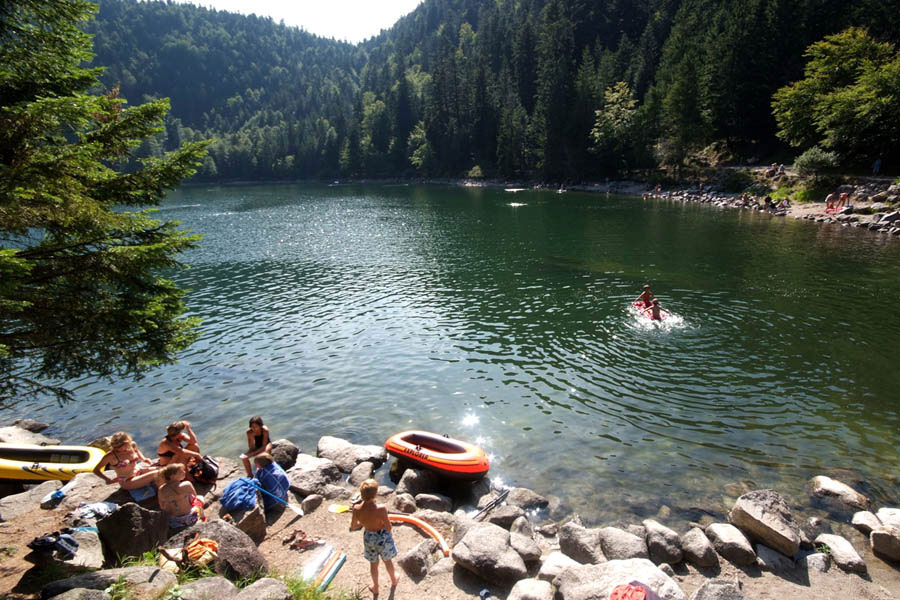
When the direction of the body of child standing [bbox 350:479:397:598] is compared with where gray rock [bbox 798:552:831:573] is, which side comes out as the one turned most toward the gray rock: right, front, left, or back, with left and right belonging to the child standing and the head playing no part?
right

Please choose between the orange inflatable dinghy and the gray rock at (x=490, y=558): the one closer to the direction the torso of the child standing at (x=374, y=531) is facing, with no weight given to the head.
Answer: the orange inflatable dinghy

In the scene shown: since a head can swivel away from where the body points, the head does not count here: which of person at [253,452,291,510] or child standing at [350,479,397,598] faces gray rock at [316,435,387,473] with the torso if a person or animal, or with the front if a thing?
the child standing

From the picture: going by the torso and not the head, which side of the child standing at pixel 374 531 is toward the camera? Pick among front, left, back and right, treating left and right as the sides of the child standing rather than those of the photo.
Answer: back

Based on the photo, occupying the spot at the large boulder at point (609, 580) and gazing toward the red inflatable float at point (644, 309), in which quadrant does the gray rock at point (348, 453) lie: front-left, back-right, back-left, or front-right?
front-left

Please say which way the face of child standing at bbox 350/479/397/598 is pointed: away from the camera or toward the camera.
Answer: away from the camera

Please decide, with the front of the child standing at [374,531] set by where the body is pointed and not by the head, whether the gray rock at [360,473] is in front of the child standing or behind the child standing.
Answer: in front

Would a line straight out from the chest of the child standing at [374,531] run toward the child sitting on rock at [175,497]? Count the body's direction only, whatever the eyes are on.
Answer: no

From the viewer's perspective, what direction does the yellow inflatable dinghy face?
to the viewer's right

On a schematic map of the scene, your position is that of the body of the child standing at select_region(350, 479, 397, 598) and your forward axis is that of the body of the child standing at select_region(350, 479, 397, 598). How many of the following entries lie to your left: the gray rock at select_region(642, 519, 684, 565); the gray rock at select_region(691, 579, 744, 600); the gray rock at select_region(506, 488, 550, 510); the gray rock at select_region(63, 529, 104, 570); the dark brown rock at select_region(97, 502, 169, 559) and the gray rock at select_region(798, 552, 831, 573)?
2

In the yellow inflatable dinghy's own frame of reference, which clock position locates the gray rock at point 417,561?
The gray rock is roughly at 2 o'clock from the yellow inflatable dinghy.

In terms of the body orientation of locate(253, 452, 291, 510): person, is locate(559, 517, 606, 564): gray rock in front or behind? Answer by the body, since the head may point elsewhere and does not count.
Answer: behind
